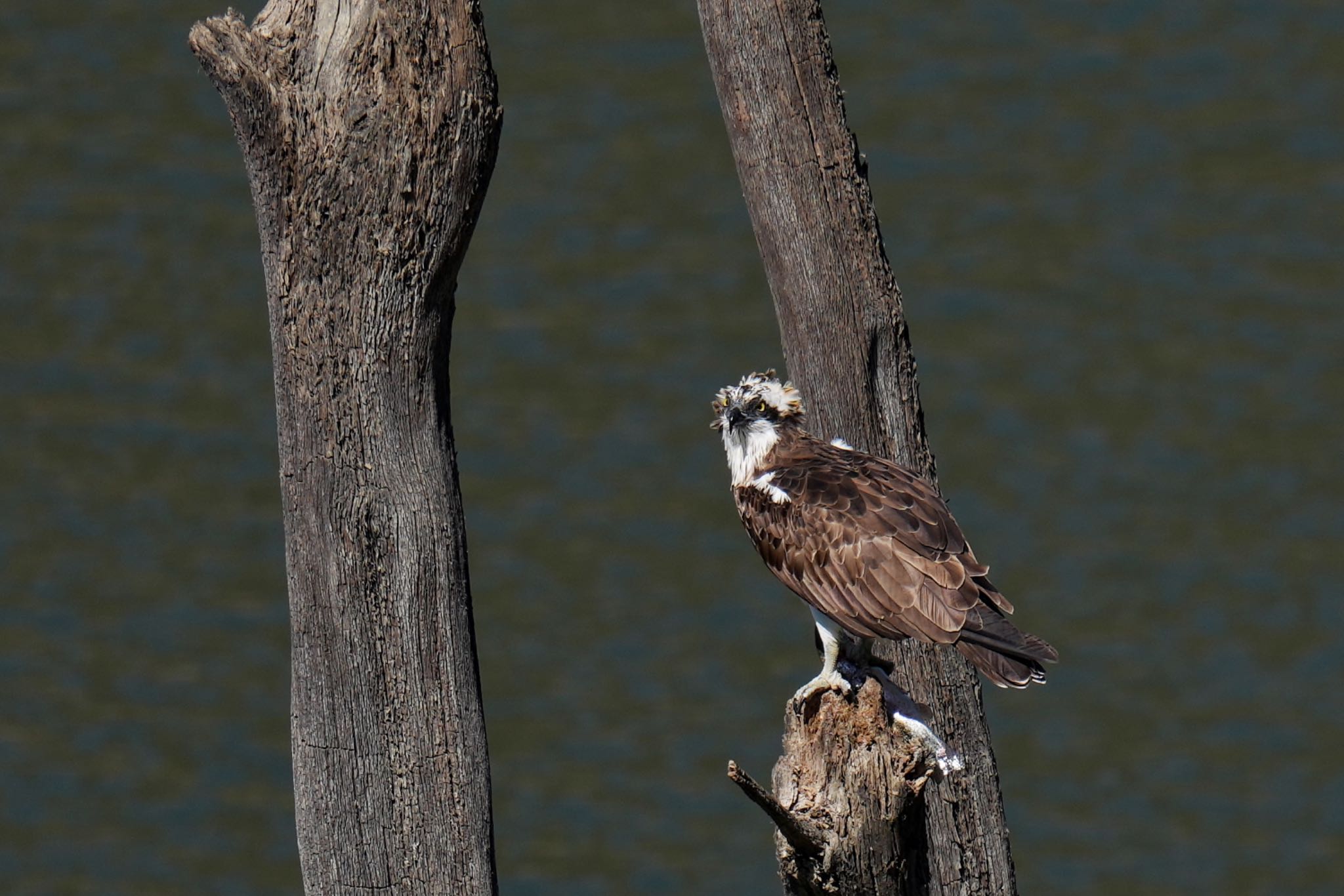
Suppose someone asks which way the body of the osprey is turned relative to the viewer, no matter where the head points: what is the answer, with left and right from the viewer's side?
facing to the left of the viewer

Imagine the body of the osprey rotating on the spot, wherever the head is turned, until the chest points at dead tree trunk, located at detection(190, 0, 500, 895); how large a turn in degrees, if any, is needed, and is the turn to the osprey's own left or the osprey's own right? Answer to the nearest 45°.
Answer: approximately 45° to the osprey's own left
